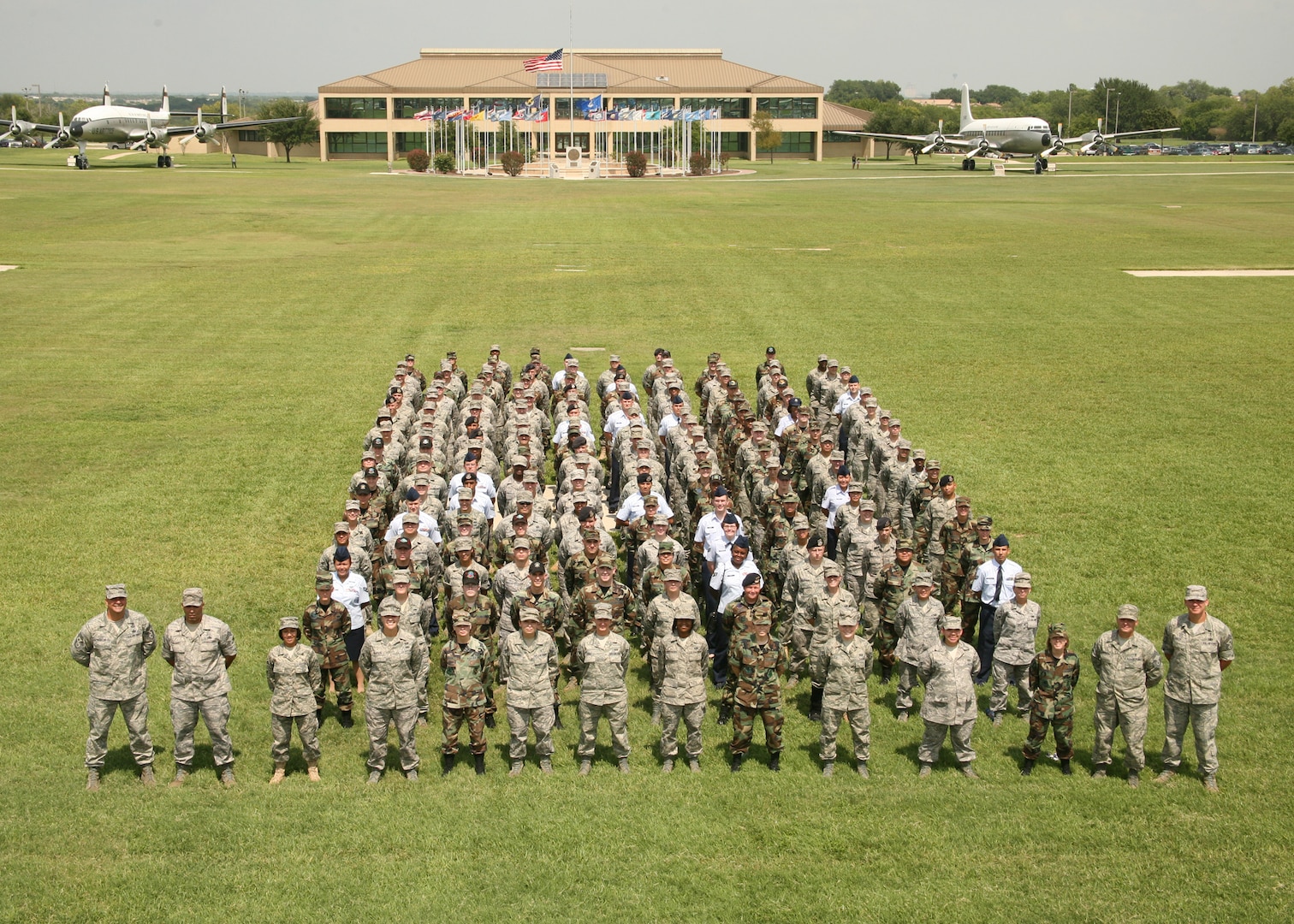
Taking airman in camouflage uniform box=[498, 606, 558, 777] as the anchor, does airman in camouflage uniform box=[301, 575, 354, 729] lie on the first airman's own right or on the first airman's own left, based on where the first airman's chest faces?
on the first airman's own right

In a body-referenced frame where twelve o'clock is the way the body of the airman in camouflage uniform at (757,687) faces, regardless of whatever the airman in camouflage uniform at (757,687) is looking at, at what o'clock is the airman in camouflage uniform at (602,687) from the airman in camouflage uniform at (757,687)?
the airman in camouflage uniform at (602,687) is roughly at 3 o'clock from the airman in camouflage uniform at (757,687).

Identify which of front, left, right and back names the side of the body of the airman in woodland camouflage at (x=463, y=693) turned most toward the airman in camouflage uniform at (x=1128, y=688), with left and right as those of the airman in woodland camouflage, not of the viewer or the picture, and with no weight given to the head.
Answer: left

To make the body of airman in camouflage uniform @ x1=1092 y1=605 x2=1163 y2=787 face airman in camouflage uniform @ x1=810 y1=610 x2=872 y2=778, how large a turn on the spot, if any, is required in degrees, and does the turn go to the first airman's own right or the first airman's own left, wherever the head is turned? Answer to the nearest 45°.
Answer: approximately 90° to the first airman's own right

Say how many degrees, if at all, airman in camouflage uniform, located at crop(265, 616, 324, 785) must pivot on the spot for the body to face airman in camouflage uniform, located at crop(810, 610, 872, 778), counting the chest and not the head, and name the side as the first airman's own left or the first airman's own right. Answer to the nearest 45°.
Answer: approximately 90° to the first airman's own left
